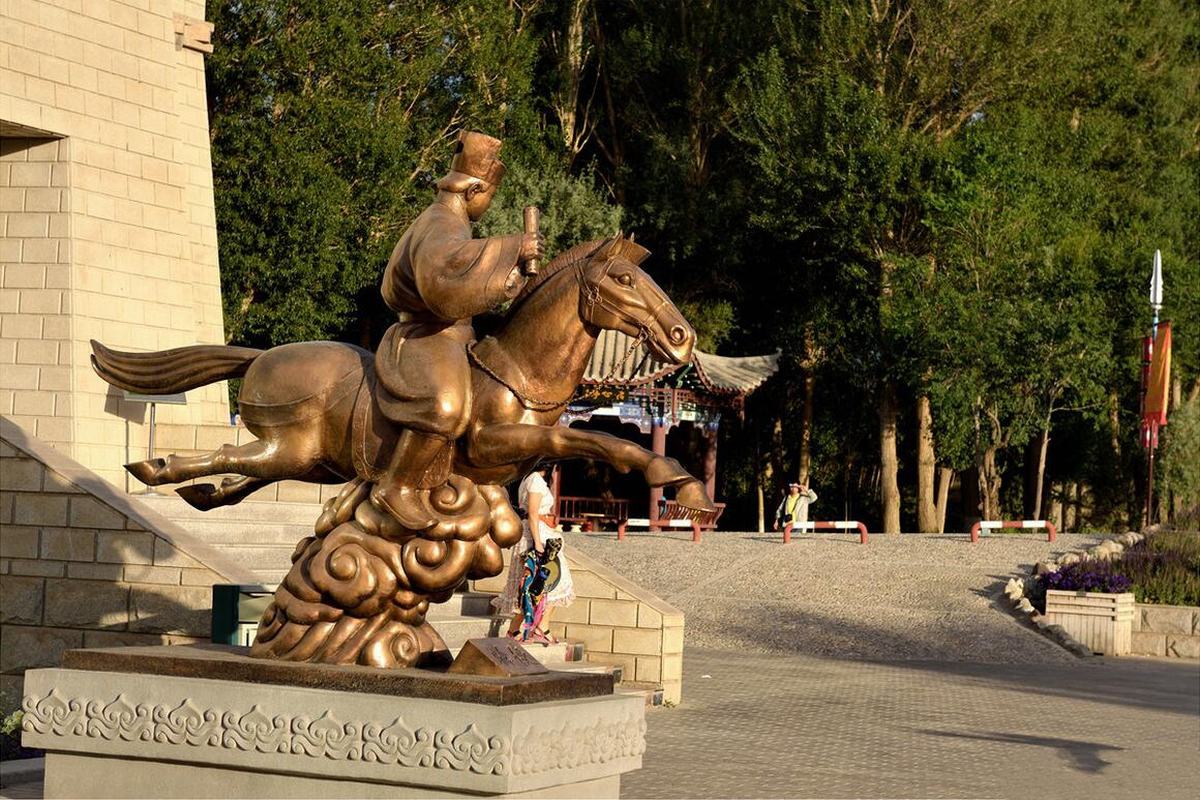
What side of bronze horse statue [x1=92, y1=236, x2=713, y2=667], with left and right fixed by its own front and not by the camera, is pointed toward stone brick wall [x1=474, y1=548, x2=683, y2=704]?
left

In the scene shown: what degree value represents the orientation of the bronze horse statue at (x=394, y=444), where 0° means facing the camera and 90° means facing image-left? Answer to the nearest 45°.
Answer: approximately 270°

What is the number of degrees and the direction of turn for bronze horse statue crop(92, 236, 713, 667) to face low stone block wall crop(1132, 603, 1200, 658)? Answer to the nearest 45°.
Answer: approximately 45° to its left

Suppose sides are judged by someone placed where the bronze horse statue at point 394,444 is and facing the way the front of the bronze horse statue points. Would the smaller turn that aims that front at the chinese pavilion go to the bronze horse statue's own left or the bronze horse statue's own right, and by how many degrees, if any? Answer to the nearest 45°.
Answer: approximately 90° to the bronze horse statue's own left

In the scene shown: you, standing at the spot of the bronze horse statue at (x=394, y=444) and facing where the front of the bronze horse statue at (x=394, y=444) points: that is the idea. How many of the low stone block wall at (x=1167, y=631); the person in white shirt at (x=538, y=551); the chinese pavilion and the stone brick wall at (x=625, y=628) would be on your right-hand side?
0

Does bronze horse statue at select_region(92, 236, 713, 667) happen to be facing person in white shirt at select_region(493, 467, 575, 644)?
no

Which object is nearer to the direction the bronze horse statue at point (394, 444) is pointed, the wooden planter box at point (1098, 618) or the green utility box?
the wooden planter box

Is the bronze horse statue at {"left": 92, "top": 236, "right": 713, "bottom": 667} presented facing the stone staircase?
no

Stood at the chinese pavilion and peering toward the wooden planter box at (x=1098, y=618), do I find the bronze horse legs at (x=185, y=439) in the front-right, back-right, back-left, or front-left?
front-right

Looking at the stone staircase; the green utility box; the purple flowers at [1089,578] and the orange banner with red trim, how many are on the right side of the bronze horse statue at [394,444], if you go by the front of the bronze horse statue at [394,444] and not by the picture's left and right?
0
